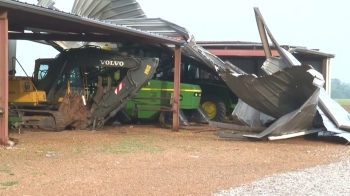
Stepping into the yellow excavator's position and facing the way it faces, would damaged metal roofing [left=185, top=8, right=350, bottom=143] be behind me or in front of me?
in front

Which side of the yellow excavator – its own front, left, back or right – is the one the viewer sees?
right
